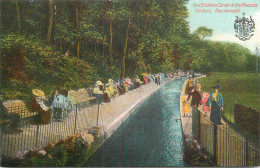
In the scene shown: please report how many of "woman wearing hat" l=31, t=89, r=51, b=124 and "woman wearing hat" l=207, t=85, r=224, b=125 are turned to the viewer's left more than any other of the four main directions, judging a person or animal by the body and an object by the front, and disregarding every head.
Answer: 0

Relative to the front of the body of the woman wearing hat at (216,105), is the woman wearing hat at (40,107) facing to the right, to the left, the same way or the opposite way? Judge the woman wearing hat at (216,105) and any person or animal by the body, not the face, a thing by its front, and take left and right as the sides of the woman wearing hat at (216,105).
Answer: to the left

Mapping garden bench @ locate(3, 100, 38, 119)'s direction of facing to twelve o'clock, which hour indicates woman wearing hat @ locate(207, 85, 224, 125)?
The woman wearing hat is roughly at 11 o'clock from the garden bench.

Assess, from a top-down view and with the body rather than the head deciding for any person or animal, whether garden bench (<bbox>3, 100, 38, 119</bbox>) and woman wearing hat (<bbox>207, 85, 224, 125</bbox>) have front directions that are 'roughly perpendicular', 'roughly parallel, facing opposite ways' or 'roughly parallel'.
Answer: roughly perpendicular

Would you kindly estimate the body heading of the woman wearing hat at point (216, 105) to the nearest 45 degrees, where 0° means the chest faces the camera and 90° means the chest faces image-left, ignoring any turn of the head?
approximately 0°

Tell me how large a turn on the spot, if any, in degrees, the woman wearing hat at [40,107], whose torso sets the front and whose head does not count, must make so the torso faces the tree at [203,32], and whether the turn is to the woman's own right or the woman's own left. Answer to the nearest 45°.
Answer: approximately 45° to the woman's own left

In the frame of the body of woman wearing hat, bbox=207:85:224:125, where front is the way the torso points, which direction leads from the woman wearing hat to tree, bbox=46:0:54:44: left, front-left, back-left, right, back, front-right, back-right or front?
right

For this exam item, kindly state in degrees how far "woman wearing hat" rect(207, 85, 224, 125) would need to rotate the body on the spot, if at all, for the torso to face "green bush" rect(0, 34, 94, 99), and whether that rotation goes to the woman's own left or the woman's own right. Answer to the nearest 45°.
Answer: approximately 90° to the woman's own right

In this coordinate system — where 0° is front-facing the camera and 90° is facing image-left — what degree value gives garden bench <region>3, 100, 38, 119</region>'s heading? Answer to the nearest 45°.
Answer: approximately 315°
